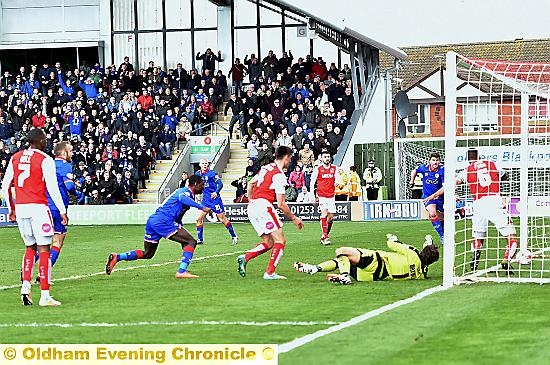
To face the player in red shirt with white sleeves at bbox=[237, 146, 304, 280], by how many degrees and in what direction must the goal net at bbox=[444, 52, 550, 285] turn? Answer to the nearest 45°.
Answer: approximately 45° to its left

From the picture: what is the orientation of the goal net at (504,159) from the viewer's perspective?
to the viewer's left

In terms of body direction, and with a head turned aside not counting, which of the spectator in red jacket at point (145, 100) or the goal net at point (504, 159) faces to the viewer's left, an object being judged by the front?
the goal net

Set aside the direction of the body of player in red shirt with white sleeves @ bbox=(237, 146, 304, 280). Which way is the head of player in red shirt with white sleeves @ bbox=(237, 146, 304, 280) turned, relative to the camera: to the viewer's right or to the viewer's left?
to the viewer's right

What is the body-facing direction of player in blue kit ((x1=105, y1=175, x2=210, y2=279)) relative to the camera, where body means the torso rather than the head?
to the viewer's right

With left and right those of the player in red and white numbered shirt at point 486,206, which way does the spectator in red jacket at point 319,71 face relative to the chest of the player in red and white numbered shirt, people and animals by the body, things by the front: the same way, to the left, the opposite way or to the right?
the opposite way

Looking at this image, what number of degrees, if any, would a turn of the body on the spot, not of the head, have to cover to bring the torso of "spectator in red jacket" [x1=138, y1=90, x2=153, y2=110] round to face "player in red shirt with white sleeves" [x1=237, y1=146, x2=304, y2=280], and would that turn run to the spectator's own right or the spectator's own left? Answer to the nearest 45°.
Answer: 0° — they already face them

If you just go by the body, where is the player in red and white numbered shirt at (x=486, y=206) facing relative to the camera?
away from the camera

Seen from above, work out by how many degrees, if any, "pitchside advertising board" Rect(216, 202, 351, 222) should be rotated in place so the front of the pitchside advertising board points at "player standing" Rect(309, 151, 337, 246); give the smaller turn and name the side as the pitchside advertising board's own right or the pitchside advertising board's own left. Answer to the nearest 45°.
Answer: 0° — it already faces them

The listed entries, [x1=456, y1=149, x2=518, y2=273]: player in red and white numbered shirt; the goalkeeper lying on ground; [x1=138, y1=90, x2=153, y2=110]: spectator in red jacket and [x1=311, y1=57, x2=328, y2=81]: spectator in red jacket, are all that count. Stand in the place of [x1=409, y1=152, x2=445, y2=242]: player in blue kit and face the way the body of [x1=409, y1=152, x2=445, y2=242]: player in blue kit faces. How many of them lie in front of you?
2

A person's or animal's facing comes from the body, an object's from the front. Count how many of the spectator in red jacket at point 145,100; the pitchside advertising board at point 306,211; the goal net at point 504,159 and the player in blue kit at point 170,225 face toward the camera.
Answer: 2
